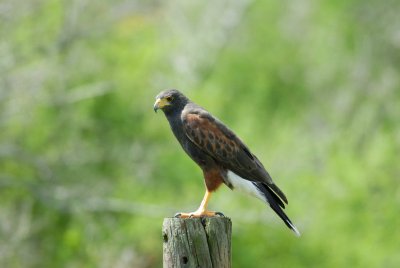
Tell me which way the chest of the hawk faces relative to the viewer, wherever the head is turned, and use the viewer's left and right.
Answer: facing to the left of the viewer
